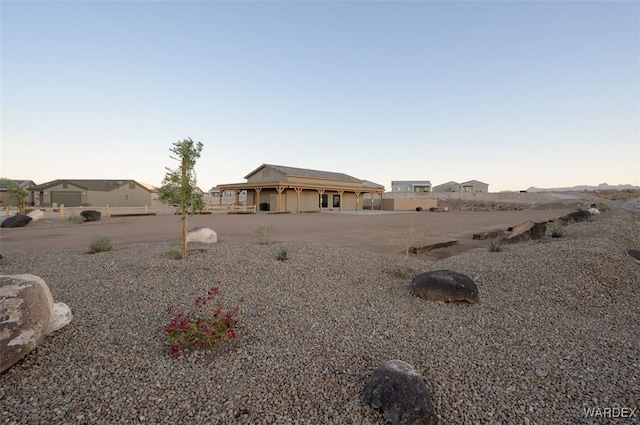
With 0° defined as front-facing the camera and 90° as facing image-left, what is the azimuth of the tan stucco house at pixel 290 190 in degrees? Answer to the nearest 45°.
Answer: approximately 315°

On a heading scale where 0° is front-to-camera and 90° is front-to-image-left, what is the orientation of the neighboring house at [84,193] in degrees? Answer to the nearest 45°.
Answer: approximately 0°

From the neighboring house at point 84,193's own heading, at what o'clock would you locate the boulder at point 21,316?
The boulder is roughly at 12 o'clock from the neighboring house.

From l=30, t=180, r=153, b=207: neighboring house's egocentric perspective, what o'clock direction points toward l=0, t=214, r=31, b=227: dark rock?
The dark rock is roughly at 12 o'clock from the neighboring house.

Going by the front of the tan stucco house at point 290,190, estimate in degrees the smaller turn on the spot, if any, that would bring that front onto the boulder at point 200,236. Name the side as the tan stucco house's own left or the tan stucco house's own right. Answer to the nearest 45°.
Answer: approximately 45° to the tan stucco house's own right

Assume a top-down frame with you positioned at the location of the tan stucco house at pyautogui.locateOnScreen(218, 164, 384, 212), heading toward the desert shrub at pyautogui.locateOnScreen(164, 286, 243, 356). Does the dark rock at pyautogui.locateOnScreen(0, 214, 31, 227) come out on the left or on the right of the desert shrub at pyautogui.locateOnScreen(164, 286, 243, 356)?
right

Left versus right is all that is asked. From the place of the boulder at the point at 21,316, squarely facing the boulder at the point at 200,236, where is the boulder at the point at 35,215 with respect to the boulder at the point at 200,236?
left
